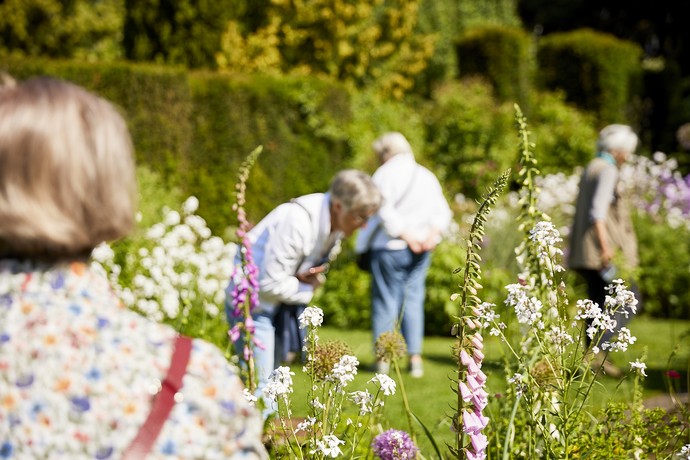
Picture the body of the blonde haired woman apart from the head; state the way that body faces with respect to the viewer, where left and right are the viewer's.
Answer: facing away from the viewer

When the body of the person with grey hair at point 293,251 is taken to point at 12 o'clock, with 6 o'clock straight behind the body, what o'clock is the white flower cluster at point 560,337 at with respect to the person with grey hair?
The white flower cluster is roughly at 2 o'clock from the person with grey hair.

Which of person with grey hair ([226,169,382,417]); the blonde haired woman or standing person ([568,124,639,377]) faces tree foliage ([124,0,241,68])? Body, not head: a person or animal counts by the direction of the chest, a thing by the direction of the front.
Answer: the blonde haired woman

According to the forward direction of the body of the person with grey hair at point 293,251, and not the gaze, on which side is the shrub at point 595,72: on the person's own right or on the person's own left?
on the person's own left

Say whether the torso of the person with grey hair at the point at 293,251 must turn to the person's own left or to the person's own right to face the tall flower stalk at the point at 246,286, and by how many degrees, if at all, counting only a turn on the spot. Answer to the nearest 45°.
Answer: approximately 90° to the person's own right

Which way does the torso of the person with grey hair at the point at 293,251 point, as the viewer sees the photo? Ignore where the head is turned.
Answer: to the viewer's right

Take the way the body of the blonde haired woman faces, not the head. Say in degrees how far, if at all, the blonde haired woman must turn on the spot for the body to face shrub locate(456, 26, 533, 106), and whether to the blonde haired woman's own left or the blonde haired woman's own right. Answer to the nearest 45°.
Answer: approximately 45° to the blonde haired woman's own right
